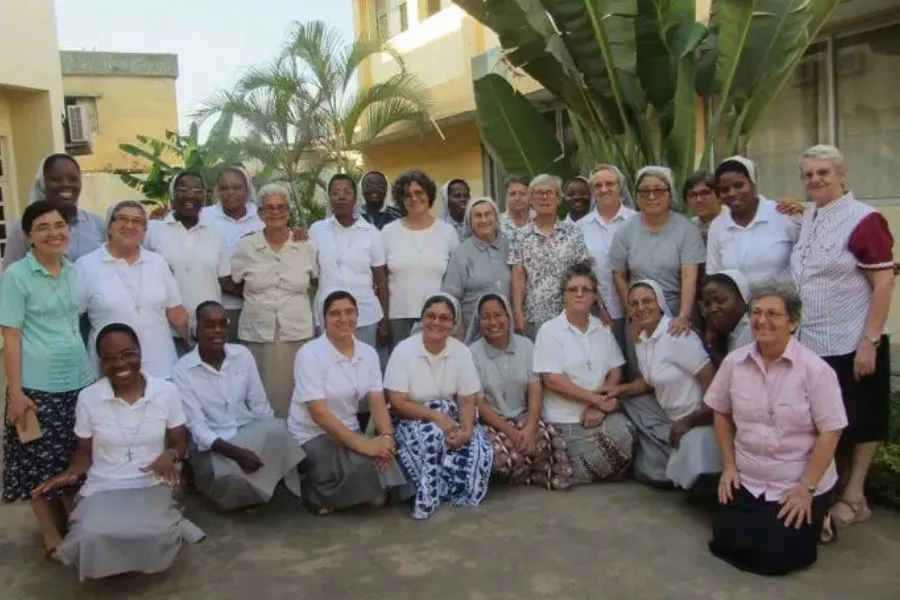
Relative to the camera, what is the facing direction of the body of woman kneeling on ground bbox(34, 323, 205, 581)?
toward the camera

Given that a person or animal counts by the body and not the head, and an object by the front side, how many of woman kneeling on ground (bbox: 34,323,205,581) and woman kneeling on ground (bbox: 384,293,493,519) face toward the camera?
2

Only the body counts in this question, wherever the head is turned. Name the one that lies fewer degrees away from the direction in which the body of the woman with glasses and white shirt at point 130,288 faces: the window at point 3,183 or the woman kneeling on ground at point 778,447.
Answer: the woman kneeling on ground

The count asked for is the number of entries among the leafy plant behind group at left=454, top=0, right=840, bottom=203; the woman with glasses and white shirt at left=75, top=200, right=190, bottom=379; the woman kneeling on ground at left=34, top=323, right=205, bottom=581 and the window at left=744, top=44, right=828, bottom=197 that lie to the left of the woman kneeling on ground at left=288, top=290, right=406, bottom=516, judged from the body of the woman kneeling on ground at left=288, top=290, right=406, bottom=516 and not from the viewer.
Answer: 2

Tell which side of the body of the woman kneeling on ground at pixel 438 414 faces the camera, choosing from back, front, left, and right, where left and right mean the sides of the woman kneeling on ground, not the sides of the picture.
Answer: front

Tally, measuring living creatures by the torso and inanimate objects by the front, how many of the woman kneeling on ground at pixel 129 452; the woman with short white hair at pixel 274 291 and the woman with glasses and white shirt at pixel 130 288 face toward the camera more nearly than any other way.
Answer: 3

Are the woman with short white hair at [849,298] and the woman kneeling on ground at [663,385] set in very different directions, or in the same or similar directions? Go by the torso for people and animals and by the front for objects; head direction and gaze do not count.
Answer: same or similar directions

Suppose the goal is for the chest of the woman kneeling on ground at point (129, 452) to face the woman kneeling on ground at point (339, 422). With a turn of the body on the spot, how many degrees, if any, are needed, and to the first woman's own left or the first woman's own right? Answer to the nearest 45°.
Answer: approximately 90° to the first woman's own left

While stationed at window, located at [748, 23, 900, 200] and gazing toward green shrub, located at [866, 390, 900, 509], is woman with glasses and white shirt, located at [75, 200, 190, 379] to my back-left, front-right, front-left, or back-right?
front-right

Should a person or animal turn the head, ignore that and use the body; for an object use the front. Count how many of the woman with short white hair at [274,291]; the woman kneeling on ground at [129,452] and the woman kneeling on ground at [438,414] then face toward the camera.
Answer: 3

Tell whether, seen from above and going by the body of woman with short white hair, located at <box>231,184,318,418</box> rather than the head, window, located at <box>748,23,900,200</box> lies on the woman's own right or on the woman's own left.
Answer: on the woman's own left
